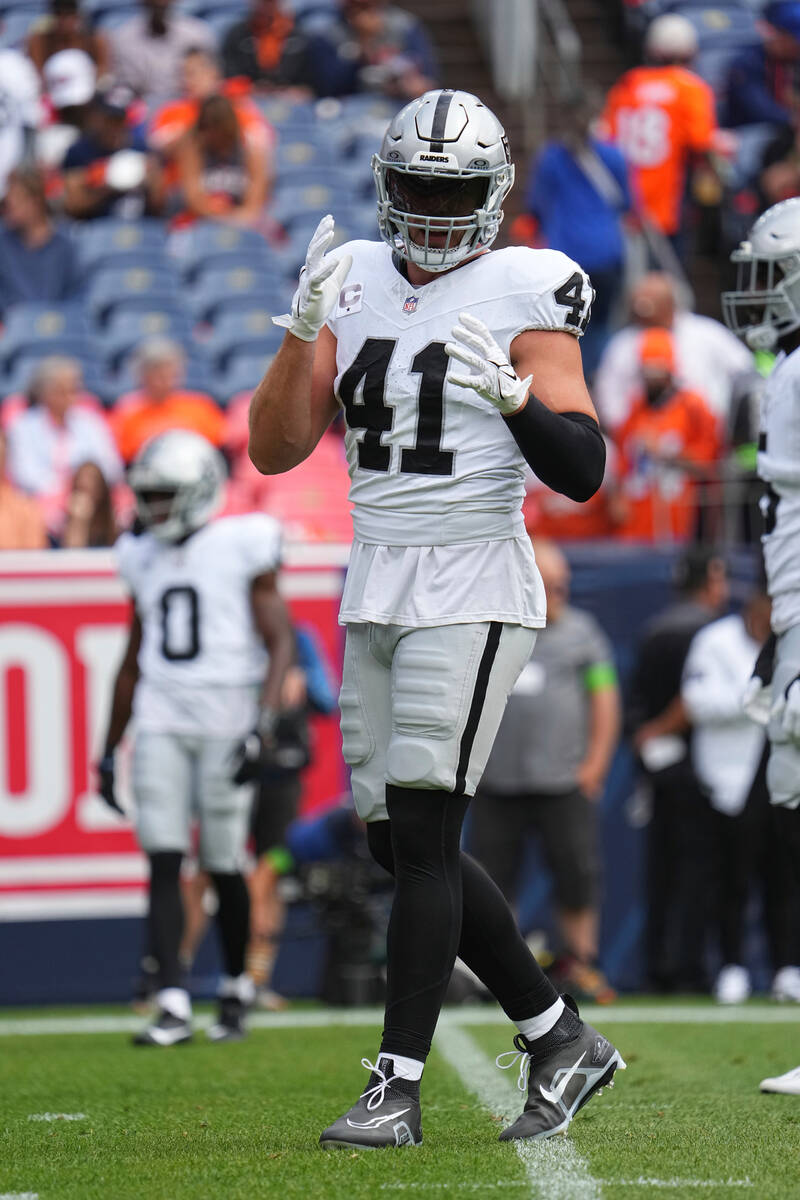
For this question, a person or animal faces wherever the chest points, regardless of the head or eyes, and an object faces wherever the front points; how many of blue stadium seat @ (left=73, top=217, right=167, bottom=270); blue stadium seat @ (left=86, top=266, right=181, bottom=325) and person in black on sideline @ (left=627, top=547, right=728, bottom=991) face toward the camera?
2

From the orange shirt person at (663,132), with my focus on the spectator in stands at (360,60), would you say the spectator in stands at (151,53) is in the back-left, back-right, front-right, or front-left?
front-left

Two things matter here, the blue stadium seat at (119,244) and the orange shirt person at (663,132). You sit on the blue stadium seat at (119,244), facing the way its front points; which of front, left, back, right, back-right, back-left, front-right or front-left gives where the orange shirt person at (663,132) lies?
left

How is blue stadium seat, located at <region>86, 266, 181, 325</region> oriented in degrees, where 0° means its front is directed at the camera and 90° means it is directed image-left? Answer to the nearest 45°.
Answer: approximately 0°

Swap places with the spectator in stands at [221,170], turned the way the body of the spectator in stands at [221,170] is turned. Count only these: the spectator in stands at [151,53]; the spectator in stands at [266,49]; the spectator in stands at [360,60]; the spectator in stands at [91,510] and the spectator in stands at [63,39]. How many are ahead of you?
1

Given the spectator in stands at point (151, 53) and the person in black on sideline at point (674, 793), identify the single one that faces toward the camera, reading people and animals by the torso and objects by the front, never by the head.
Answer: the spectator in stands at point (151, 53)

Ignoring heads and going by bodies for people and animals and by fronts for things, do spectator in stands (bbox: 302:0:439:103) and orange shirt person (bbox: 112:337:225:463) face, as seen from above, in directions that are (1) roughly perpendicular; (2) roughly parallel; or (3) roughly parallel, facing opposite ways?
roughly parallel

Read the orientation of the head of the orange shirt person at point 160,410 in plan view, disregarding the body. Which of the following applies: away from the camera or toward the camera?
toward the camera

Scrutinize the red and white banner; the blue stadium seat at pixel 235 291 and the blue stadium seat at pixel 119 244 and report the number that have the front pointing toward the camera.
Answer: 3

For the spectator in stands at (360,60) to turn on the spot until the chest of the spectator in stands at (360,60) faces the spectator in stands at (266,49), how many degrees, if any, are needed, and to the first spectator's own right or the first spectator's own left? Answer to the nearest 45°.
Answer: approximately 90° to the first spectator's own right

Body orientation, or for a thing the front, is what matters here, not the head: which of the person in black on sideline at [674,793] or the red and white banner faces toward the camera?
the red and white banner

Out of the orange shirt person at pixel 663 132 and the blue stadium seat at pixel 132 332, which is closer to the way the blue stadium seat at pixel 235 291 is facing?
the blue stadium seat

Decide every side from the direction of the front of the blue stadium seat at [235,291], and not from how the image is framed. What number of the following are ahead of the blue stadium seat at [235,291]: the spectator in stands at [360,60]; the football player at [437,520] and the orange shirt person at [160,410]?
2

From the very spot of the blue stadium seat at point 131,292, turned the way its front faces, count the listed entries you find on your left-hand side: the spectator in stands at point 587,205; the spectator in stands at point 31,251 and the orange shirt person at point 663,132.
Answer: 2

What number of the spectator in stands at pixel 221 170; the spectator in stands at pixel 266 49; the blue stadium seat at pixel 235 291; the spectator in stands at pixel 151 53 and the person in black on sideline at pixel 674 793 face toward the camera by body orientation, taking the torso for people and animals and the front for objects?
4

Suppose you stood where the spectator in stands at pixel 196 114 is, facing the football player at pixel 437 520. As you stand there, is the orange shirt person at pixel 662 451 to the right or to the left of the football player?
left

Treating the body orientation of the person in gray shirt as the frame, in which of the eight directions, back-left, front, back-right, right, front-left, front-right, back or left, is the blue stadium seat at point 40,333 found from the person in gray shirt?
back-right
